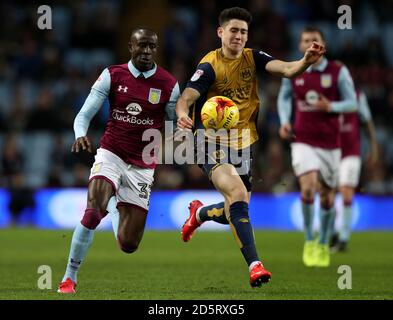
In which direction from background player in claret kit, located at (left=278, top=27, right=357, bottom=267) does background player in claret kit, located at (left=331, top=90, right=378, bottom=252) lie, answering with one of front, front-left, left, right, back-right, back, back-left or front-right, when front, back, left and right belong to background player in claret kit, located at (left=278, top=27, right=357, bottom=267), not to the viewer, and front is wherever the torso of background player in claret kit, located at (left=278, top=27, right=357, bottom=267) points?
back

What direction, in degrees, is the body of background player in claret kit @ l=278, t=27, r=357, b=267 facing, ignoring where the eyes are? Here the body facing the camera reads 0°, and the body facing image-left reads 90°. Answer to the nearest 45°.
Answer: approximately 0°

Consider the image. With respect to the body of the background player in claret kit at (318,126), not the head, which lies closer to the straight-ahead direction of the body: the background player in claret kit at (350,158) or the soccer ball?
the soccer ball
